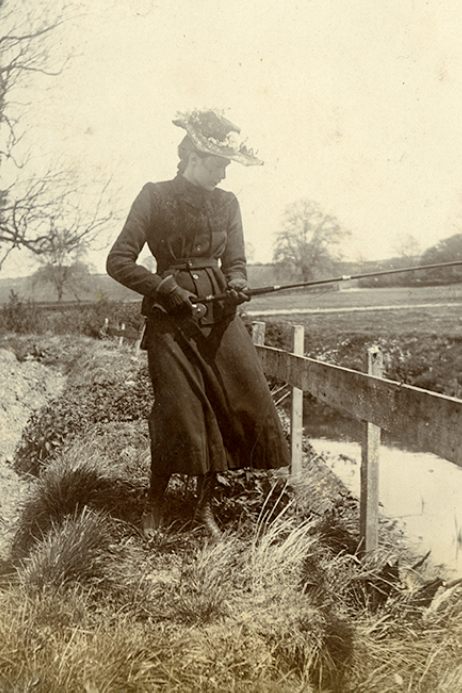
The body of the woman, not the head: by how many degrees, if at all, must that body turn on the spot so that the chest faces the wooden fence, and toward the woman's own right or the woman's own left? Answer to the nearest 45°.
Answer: approximately 45° to the woman's own left

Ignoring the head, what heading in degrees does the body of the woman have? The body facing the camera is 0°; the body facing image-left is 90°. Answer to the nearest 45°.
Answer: approximately 315°

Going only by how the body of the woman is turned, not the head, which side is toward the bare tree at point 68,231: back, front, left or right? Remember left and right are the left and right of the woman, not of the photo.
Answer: back

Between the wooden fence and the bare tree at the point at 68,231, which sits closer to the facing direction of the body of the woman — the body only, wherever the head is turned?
the wooden fence

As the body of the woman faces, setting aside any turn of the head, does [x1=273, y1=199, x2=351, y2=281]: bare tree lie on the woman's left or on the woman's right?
on the woman's left
